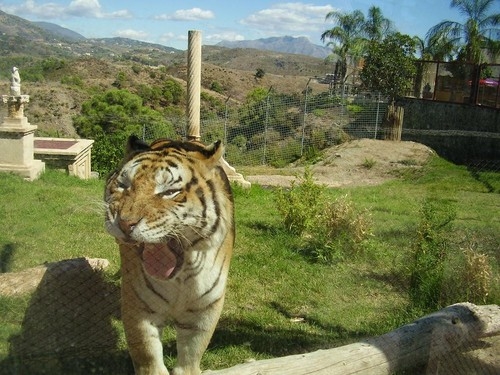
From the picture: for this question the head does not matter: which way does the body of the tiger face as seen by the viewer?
toward the camera

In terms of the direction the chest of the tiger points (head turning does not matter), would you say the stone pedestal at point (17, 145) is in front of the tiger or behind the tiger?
behind

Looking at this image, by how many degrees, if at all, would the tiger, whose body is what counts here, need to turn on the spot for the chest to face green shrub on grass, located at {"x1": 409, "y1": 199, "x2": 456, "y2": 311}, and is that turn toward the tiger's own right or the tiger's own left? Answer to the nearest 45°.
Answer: approximately 135° to the tiger's own left

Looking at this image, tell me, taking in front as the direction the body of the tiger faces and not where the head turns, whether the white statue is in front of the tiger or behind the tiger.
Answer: behind

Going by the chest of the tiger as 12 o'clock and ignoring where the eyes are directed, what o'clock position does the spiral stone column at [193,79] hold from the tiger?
The spiral stone column is roughly at 6 o'clock from the tiger.

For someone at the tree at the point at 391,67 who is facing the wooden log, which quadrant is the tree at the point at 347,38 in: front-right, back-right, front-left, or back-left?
back-right

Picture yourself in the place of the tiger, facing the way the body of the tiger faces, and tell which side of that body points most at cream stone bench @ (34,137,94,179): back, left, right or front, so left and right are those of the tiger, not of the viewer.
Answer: back

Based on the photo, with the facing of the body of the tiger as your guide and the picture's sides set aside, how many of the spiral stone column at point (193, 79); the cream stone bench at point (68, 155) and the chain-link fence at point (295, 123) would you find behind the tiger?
3

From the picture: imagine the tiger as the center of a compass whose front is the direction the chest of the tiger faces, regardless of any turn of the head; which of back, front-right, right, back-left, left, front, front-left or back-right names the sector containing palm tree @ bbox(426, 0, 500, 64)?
back-left
